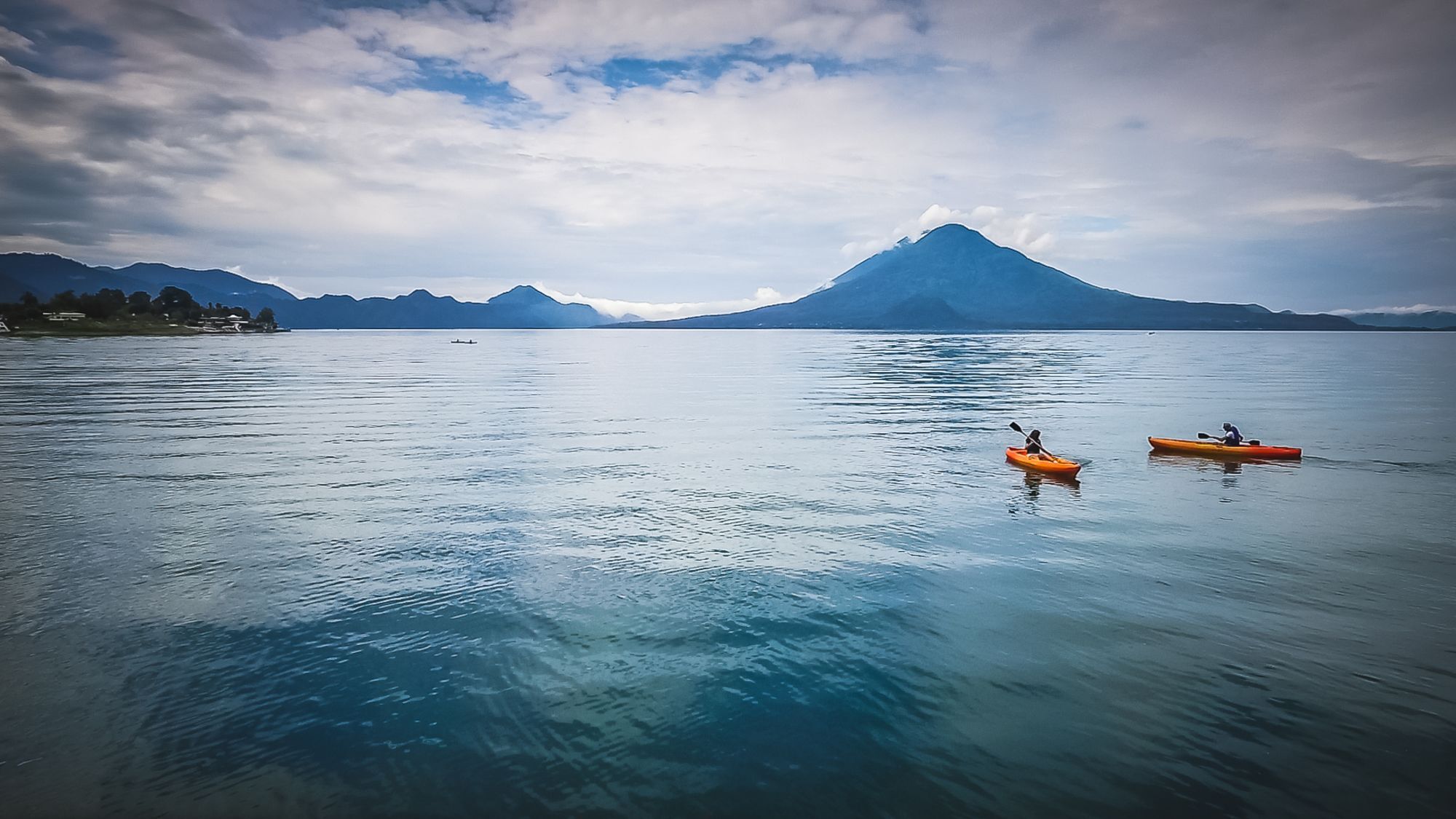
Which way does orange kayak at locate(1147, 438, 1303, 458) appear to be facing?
to the viewer's left
